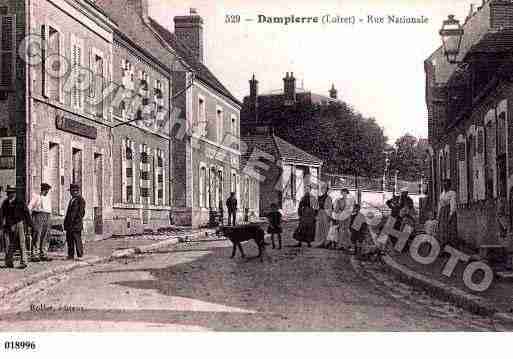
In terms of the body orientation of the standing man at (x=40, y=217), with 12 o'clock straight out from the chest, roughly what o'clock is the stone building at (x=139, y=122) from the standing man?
The stone building is roughly at 8 o'clock from the standing man.

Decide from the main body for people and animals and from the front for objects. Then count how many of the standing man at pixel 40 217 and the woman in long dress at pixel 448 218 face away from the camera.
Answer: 0

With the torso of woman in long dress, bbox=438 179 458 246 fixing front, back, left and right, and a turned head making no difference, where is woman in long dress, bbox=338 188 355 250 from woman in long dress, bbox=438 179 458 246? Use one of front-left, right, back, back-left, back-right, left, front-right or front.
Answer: right

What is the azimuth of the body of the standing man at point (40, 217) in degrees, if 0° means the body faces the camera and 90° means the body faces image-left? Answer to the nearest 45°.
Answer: approximately 315°

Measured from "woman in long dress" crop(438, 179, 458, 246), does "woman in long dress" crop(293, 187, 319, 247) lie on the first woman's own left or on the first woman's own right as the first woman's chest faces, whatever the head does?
on the first woman's own right

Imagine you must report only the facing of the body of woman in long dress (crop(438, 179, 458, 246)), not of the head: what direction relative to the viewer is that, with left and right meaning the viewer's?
facing the viewer and to the left of the viewer

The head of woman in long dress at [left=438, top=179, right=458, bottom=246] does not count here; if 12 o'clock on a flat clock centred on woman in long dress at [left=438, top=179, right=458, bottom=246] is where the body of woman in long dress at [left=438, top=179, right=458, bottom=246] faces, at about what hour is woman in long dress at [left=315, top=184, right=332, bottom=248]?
woman in long dress at [left=315, top=184, right=332, bottom=248] is roughly at 3 o'clock from woman in long dress at [left=438, top=179, right=458, bottom=246].

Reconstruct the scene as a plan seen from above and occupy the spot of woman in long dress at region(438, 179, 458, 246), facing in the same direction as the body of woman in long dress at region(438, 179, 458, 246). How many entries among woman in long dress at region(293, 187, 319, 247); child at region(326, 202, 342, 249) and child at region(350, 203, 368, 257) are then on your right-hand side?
3
